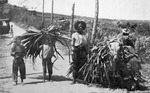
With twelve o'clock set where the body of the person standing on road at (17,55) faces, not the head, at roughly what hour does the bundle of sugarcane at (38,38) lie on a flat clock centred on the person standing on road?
The bundle of sugarcane is roughly at 8 o'clock from the person standing on road.

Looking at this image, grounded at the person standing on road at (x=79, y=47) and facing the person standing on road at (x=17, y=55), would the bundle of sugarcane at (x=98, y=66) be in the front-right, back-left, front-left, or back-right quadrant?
back-left

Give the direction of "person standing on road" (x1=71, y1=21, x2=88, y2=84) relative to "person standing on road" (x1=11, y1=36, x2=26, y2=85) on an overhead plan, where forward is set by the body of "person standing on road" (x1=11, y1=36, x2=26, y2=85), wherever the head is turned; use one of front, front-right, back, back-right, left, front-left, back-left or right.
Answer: left

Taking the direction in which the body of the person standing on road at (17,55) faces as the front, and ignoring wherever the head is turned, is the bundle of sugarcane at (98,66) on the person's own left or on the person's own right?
on the person's own left

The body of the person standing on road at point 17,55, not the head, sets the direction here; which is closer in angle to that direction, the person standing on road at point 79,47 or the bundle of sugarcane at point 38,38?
the person standing on road

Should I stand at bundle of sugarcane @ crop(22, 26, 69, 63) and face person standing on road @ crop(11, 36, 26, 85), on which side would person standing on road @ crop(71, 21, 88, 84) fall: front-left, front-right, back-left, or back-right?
back-left

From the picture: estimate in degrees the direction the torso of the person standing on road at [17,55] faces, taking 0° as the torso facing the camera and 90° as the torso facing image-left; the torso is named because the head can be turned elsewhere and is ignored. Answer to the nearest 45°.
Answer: approximately 0°

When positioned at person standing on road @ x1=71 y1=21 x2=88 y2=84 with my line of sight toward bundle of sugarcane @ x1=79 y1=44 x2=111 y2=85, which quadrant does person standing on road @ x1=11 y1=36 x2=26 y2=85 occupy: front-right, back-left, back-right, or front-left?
back-right
